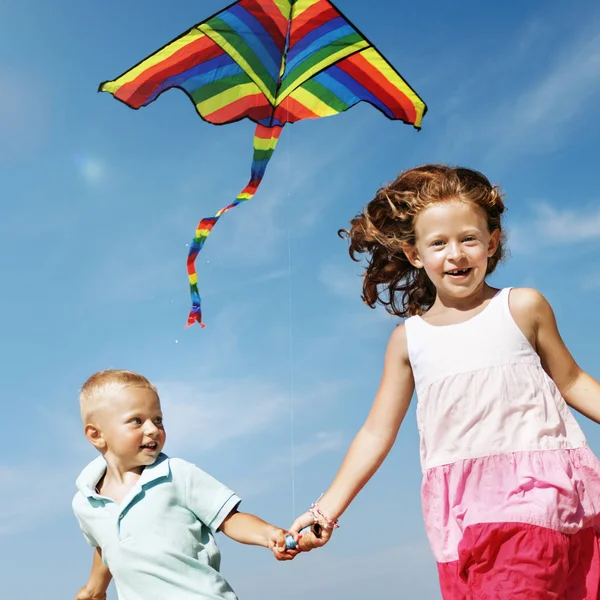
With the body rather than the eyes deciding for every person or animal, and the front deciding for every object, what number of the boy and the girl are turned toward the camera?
2

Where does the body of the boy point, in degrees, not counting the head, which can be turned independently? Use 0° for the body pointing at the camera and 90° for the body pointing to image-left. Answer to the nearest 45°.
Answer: approximately 0°

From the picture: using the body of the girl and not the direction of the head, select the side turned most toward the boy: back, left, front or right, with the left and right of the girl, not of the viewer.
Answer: right

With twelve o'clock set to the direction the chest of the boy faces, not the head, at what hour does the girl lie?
The girl is roughly at 10 o'clock from the boy.
